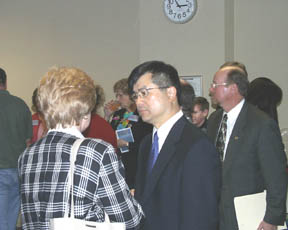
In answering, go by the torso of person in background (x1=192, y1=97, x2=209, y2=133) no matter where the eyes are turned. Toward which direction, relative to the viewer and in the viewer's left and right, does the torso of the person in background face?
facing the viewer and to the left of the viewer

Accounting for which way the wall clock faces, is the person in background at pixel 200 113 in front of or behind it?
in front

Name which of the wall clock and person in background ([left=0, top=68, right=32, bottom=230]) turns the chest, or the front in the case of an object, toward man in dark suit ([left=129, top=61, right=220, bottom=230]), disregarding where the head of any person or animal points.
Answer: the wall clock

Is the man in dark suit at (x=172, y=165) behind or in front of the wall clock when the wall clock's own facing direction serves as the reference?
in front

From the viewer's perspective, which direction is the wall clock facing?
toward the camera

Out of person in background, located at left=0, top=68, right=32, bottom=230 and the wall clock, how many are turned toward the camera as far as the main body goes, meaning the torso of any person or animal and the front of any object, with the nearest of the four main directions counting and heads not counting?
1

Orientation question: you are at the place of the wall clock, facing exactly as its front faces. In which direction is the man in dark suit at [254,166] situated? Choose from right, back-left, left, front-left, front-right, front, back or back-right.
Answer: front

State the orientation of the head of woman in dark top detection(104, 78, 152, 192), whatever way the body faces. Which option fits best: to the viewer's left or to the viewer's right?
to the viewer's left

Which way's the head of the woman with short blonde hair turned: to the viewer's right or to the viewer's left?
to the viewer's right
